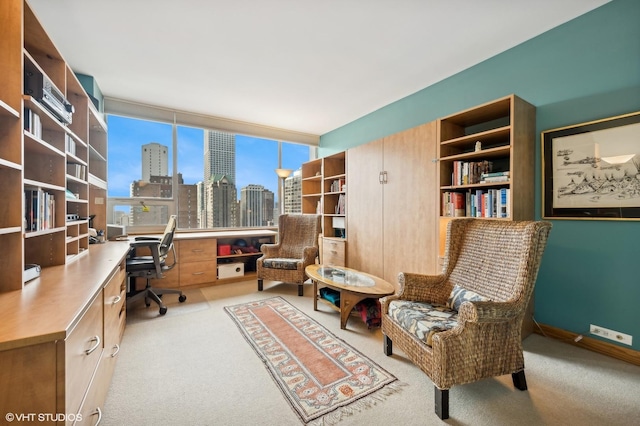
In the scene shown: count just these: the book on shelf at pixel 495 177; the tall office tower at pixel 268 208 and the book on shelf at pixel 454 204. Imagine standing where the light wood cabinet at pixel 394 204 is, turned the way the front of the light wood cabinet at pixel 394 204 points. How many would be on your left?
2

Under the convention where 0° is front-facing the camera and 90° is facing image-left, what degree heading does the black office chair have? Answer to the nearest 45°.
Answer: approximately 90°

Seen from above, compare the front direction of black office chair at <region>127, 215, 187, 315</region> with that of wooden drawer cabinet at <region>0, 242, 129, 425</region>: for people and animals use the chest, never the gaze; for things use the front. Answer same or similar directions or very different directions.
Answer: very different directions

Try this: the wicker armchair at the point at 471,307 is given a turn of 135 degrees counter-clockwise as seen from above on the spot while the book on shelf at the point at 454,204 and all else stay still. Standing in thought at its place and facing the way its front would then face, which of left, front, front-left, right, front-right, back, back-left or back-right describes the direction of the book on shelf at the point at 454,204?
left

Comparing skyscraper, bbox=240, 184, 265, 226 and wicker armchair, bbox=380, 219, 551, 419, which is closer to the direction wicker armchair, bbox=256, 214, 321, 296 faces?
the wicker armchair

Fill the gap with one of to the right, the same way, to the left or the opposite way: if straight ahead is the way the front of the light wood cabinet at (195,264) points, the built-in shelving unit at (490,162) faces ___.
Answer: to the right

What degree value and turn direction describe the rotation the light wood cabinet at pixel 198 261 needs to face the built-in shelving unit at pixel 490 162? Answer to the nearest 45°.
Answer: approximately 45° to its left

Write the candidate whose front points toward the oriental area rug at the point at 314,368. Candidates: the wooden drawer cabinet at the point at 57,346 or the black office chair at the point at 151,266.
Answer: the wooden drawer cabinet

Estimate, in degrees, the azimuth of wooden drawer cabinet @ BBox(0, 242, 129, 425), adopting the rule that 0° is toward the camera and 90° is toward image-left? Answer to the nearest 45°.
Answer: approximately 270°

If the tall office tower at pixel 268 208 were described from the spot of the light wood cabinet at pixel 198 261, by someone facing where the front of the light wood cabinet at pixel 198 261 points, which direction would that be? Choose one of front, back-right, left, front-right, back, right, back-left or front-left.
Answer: back-left

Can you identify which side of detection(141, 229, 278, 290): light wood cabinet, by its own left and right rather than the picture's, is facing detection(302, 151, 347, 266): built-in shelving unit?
left

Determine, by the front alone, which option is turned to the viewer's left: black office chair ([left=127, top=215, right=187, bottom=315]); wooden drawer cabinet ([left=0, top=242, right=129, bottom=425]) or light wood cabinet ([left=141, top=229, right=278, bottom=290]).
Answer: the black office chair
